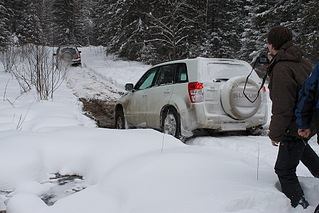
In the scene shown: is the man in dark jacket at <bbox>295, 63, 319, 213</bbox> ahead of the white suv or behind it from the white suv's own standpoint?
behind

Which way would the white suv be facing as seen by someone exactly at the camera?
facing away from the viewer and to the left of the viewer

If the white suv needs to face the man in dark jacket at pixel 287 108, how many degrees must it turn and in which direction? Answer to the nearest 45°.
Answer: approximately 135° to its left

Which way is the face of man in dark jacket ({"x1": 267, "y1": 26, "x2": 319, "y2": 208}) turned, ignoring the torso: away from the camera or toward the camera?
away from the camera
